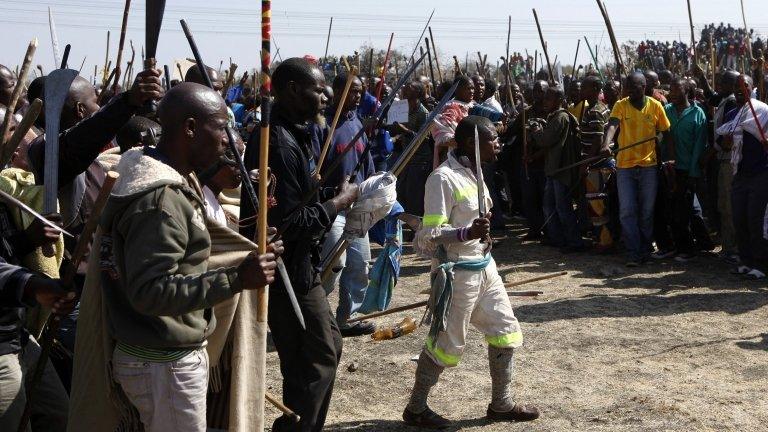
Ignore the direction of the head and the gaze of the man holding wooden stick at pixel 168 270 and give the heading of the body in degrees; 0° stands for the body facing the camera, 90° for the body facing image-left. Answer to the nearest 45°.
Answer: approximately 270°

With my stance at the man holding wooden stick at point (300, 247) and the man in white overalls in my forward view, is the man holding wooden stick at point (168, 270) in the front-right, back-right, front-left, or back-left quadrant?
back-right

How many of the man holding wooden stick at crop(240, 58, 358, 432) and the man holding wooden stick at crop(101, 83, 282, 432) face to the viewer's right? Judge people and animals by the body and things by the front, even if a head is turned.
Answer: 2

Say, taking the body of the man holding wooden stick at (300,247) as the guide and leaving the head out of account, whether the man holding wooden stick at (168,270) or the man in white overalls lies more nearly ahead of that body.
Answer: the man in white overalls

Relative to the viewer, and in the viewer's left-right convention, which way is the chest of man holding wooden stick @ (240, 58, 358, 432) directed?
facing to the right of the viewer

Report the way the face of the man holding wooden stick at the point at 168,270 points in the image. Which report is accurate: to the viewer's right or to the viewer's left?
to the viewer's right

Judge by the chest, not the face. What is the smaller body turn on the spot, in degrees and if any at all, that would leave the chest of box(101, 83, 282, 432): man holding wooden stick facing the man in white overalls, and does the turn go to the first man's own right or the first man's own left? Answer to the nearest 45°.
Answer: approximately 45° to the first man's own left
